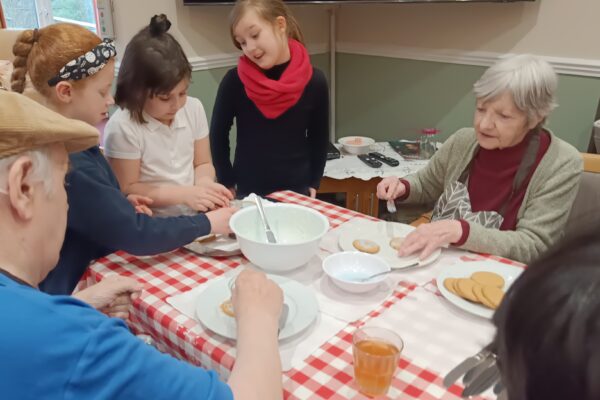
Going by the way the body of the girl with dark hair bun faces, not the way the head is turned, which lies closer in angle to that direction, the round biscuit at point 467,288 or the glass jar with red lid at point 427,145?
the round biscuit

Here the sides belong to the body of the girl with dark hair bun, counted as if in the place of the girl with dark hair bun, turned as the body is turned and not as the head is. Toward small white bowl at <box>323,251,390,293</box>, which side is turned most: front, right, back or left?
front

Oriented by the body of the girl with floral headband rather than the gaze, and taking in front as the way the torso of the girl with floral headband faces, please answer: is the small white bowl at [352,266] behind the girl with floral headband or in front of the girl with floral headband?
in front

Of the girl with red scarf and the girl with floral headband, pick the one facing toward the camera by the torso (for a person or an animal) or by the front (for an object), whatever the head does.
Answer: the girl with red scarf

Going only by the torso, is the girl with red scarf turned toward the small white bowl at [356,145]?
no

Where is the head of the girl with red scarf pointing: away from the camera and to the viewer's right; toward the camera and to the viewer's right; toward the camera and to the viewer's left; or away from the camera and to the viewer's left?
toward the camera and to the viewer's left

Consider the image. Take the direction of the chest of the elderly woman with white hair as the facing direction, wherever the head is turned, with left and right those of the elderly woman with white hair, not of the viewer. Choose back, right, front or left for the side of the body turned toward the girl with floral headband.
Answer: front

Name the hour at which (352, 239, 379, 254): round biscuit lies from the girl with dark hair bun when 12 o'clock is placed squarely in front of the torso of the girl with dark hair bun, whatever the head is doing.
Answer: The round biscuit is roughly at 12 o'clock from the girl with dark hair bun.

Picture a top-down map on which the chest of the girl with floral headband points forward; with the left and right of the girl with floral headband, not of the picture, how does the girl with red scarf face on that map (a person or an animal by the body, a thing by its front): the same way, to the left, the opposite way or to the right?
to the right

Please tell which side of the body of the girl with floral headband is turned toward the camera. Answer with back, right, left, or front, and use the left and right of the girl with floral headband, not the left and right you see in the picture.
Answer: right

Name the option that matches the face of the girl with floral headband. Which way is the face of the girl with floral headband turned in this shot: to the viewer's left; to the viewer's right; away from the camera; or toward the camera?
to the viewer's right

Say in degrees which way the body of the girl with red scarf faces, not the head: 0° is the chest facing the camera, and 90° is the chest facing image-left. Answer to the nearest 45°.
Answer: approximately 0°

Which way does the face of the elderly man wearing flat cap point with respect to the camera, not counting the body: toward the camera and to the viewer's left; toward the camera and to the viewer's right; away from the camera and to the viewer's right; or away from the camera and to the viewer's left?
away from the camera and to the viewer's right

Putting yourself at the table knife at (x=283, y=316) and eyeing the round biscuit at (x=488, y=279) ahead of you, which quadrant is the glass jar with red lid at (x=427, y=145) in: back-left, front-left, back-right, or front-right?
front-left

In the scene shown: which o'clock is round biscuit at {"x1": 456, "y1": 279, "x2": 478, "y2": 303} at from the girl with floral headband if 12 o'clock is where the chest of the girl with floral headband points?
The round biscuit is roughly at 1 o'clock from the girl with floral headband.

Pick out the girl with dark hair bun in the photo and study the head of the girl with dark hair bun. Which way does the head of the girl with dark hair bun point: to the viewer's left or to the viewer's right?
to the viewer's right
